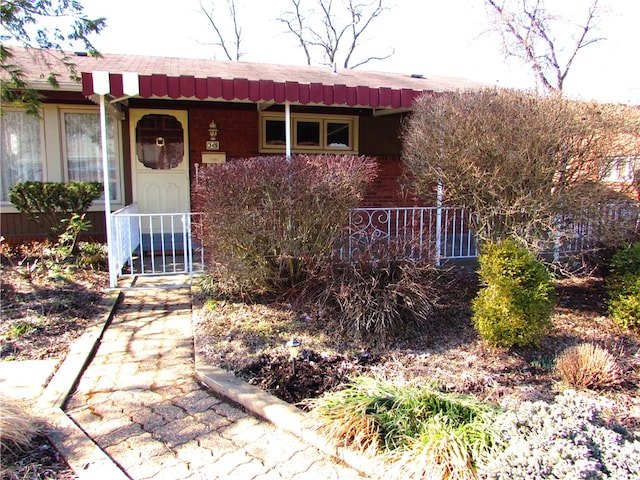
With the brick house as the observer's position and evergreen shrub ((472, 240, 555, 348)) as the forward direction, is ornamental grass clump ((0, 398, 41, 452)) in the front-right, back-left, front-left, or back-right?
front-right

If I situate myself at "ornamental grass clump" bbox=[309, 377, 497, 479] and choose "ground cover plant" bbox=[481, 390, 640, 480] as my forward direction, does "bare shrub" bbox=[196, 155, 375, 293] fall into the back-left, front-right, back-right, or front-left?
back-left

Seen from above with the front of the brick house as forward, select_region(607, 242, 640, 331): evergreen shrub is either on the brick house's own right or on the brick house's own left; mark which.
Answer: on the brick house's own left

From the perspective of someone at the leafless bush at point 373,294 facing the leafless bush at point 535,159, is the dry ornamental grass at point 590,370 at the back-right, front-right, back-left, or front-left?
front-right

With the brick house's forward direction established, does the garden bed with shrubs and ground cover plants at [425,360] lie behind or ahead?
ahead

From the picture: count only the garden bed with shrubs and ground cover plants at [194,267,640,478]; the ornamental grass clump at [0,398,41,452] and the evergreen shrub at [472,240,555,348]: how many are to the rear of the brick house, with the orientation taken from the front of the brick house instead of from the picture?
0

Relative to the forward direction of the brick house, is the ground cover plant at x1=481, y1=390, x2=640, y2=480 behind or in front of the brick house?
in front

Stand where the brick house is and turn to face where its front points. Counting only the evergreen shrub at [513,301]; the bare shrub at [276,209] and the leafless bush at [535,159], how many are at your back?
0

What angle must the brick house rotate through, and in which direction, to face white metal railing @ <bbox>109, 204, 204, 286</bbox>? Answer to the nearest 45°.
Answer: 0° — it already faces it

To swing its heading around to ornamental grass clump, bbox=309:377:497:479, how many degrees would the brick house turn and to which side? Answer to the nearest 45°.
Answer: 0° — it already faces it

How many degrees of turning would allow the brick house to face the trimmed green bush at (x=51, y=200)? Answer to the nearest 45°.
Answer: approximately 45° to its right

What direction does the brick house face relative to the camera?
toward the camera

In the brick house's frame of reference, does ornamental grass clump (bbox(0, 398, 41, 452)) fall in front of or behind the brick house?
in front

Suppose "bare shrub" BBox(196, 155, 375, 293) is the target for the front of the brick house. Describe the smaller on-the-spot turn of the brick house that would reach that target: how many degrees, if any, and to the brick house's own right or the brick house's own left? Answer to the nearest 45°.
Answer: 0° — it already faces it
